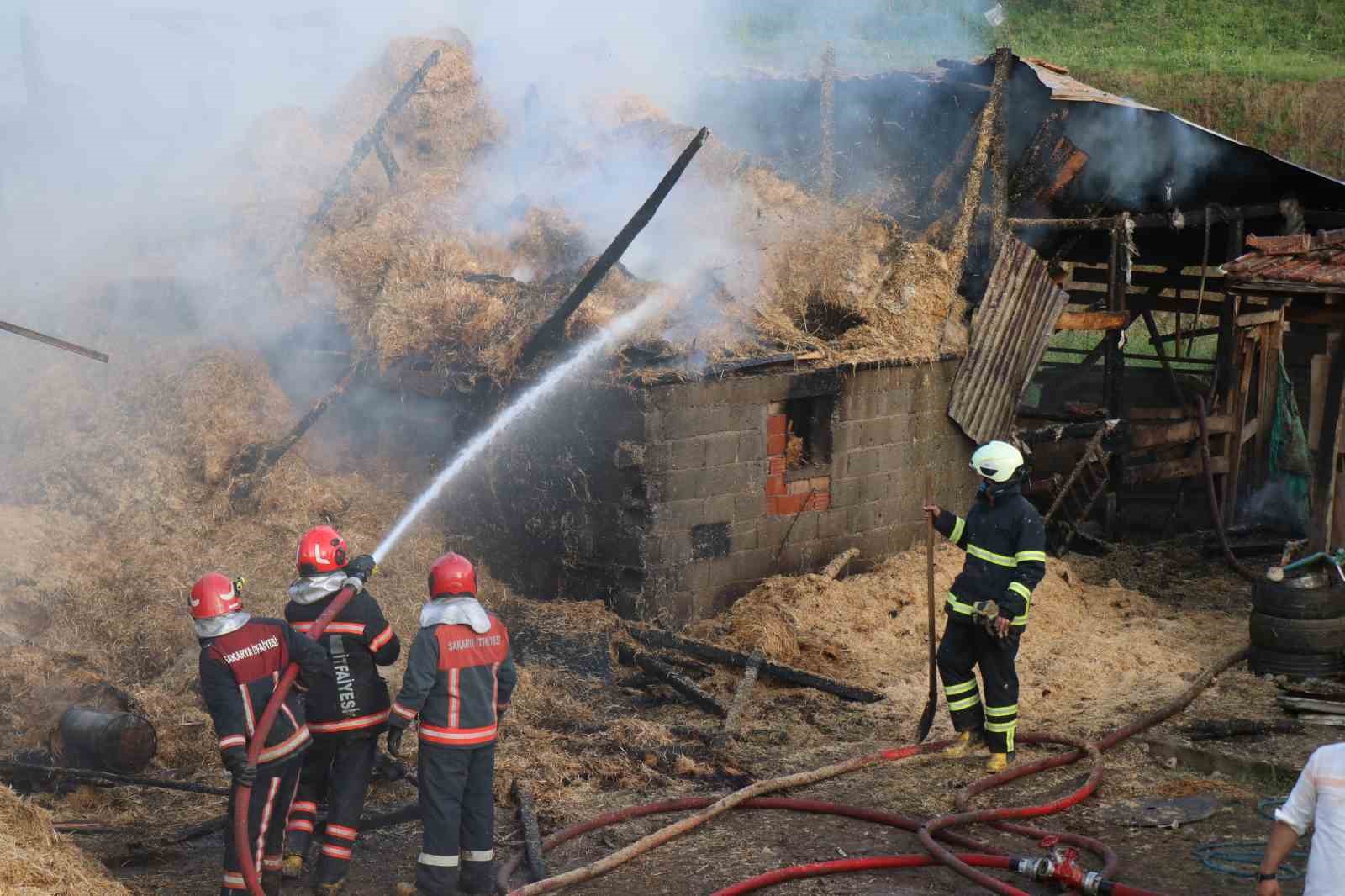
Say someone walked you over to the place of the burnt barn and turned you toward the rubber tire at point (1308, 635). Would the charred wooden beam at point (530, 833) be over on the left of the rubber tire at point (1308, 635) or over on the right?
right

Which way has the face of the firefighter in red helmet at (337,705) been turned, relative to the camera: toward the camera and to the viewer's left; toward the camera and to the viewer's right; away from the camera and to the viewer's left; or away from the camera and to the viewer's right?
away from the camera and to the viewer's right

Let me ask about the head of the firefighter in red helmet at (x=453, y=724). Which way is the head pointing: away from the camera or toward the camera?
away from the camera

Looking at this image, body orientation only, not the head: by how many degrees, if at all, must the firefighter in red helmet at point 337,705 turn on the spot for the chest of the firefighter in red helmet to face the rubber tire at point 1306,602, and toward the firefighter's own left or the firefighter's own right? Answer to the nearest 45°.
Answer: approximately 45° to the firefighter's own right

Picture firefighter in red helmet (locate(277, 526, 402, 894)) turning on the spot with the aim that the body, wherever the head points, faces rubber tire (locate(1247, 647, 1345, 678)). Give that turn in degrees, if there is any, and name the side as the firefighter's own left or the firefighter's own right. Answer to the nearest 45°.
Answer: approximately 45° to the firefighter's own right

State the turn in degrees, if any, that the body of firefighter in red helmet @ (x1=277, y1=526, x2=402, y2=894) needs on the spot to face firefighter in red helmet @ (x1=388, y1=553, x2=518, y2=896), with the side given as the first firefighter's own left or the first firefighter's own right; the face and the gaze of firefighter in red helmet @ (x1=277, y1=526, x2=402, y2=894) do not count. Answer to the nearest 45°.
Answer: approximately 90° to the first firefighter's own right

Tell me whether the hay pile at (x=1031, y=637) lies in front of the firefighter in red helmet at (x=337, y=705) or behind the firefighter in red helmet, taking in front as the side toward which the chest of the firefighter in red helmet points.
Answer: in front

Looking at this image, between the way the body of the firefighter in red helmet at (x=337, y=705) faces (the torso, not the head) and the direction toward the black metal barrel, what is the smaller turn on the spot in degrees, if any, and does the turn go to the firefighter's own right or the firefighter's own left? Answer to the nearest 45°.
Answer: approximately 90° to the firefighter's own left

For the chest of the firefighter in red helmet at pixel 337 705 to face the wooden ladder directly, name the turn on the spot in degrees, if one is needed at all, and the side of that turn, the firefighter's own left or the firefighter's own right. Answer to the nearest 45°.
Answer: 0° — they already face it

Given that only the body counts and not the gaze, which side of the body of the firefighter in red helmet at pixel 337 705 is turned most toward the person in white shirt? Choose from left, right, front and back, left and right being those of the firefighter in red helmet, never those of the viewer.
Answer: right

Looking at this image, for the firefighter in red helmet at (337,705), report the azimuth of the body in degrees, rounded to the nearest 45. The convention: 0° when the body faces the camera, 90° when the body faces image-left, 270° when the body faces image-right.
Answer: approximately 225°

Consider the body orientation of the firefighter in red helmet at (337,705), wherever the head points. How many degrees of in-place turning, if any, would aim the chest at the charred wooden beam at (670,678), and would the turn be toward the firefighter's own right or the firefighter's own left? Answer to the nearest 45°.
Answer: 0° — they already face it

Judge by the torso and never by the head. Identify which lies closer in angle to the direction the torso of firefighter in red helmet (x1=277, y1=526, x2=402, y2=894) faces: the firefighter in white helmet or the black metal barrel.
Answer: the firefighter in white helmet
